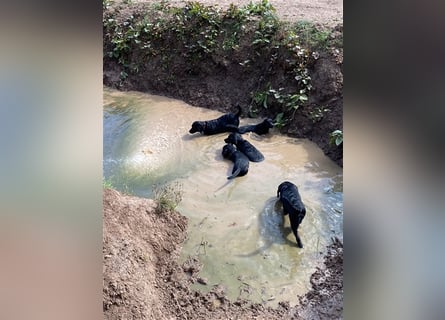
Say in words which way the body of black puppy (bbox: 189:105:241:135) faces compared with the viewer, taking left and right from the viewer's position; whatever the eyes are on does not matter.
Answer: facing to the left of the viewer

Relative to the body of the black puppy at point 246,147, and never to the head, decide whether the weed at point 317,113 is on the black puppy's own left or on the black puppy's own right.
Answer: on the black puppy's own right

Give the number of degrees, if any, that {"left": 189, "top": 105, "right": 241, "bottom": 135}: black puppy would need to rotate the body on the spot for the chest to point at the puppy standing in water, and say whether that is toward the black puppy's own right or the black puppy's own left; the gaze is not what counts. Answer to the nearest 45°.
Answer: approximately 90° to the black puppy's own left

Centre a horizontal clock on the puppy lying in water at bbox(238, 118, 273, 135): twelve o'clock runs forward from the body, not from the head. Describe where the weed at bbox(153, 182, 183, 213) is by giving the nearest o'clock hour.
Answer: The weed is roughly at 4 o'clock from the puppy lying in water.

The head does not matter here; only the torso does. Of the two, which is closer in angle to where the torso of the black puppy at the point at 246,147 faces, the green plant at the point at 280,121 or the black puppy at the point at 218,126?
the black puppy

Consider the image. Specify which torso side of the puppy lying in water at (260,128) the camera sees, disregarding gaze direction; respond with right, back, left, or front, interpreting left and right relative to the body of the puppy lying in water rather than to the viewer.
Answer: right

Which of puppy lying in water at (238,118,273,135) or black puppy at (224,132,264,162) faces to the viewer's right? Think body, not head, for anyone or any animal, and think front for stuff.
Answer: the puppy lying in water

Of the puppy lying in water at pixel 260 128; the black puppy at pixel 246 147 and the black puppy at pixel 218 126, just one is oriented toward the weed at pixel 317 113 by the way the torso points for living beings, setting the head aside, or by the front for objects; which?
the puppy lying in water

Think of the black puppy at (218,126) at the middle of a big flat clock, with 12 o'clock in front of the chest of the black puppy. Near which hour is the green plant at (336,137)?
The green plant is roughly at 7 o'clock from the black puppy.

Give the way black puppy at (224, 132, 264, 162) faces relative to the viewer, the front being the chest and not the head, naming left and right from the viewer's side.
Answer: facing away from the viewer and to the left of the viewer

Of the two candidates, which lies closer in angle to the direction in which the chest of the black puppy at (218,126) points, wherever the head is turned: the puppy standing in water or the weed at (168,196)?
the weed

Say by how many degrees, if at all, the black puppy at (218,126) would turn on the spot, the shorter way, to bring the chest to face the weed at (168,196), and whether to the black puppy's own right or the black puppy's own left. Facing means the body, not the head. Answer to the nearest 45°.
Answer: approximately 90° to the black puppy's own left

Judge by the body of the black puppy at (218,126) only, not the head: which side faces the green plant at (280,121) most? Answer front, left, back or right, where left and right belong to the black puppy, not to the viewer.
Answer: back

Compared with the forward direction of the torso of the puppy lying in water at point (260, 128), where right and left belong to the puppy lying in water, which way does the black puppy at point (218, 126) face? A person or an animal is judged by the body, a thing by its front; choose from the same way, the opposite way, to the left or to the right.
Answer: the opposite way

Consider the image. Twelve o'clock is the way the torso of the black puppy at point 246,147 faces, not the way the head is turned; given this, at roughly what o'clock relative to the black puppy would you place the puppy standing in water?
The puppy standing in water is roughly at 7 o'clock from the black puppy.

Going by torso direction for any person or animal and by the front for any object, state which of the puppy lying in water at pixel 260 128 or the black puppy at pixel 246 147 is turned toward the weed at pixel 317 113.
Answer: the puppy lying in water
